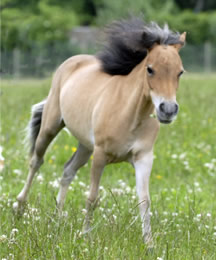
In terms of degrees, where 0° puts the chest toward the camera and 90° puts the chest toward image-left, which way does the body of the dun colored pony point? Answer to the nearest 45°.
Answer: approximately 315°

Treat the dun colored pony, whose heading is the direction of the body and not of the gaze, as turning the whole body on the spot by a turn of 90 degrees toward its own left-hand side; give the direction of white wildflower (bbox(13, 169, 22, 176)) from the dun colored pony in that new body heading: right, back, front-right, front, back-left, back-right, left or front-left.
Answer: left

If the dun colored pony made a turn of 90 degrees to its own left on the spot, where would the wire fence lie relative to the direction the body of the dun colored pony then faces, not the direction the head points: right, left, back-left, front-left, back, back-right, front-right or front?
front-left
